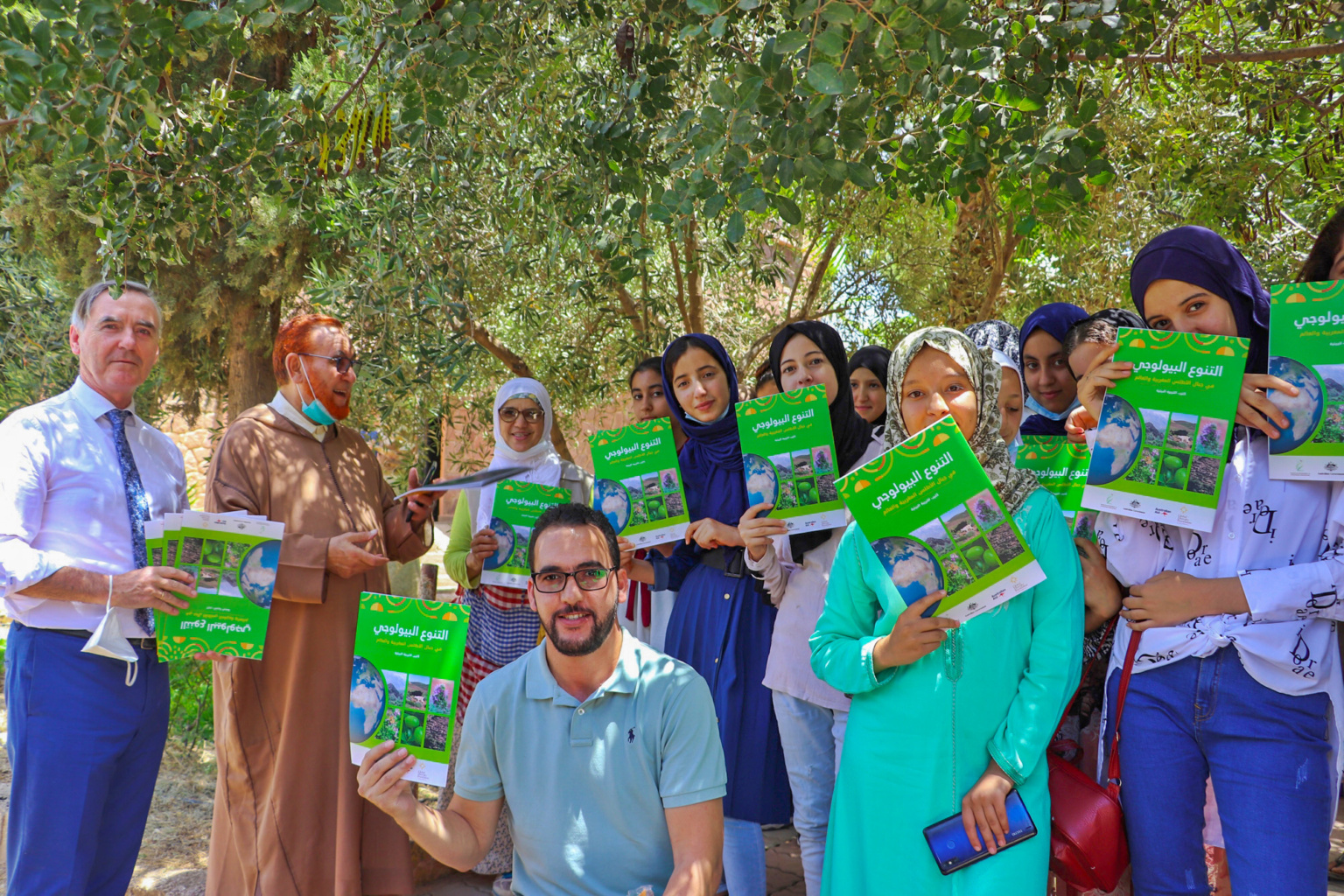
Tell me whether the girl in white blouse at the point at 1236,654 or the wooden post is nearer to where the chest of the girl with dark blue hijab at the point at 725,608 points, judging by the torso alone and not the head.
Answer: the girl in white blouse

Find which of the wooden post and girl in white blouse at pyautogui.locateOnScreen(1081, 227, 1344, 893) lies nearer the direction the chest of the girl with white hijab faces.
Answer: the girl in white blouse

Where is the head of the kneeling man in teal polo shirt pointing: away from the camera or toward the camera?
toward the camera

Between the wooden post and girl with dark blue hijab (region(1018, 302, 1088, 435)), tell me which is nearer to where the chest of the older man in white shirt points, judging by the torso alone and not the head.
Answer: the girl with dark blue hijab

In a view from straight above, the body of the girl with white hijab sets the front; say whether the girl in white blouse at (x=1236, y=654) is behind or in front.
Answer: in front

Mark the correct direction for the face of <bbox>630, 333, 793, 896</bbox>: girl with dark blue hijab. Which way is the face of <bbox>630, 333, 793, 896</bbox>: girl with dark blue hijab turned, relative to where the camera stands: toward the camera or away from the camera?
toward the camera

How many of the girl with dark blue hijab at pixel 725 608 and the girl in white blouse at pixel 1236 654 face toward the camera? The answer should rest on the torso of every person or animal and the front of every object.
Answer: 2

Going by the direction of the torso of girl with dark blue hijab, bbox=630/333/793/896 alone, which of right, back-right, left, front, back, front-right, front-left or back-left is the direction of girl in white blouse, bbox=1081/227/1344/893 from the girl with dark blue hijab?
front-left

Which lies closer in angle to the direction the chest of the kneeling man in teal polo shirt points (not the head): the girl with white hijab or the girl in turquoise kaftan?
the girl in turquoise kaftan

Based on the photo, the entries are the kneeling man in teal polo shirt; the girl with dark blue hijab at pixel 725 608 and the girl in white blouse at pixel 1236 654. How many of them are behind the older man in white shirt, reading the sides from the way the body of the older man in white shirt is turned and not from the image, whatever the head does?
0

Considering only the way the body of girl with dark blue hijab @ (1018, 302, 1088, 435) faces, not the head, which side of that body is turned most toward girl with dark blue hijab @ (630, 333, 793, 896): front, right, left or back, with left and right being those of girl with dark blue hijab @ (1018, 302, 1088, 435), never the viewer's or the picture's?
right

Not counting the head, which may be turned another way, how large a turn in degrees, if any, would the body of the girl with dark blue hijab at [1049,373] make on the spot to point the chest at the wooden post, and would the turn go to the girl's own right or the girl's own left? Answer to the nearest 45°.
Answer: approximately 135° to the girl's own right

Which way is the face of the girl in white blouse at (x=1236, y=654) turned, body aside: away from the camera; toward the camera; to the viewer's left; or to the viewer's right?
toward the camera

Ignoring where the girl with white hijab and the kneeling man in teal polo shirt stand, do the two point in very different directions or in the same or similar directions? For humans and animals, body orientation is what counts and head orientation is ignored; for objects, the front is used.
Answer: same or similar directions

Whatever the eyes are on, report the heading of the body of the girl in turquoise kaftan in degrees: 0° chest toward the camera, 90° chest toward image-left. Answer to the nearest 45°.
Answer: approximately 0°

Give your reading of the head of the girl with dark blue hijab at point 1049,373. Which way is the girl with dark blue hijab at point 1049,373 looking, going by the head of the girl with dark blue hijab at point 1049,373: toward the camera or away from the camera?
toward the camera

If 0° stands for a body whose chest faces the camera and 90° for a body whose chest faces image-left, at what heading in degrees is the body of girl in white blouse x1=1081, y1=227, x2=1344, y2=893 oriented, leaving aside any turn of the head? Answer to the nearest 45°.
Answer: approximately 0°

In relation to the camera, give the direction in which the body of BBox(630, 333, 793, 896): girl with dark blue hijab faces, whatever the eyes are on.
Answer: toward the camera

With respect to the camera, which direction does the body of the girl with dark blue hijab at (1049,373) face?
toward the camera

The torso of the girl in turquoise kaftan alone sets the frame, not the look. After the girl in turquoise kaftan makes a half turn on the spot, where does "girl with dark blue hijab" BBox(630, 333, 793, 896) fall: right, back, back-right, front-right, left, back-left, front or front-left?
front-left

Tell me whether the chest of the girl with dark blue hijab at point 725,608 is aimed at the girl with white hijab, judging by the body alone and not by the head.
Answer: no
